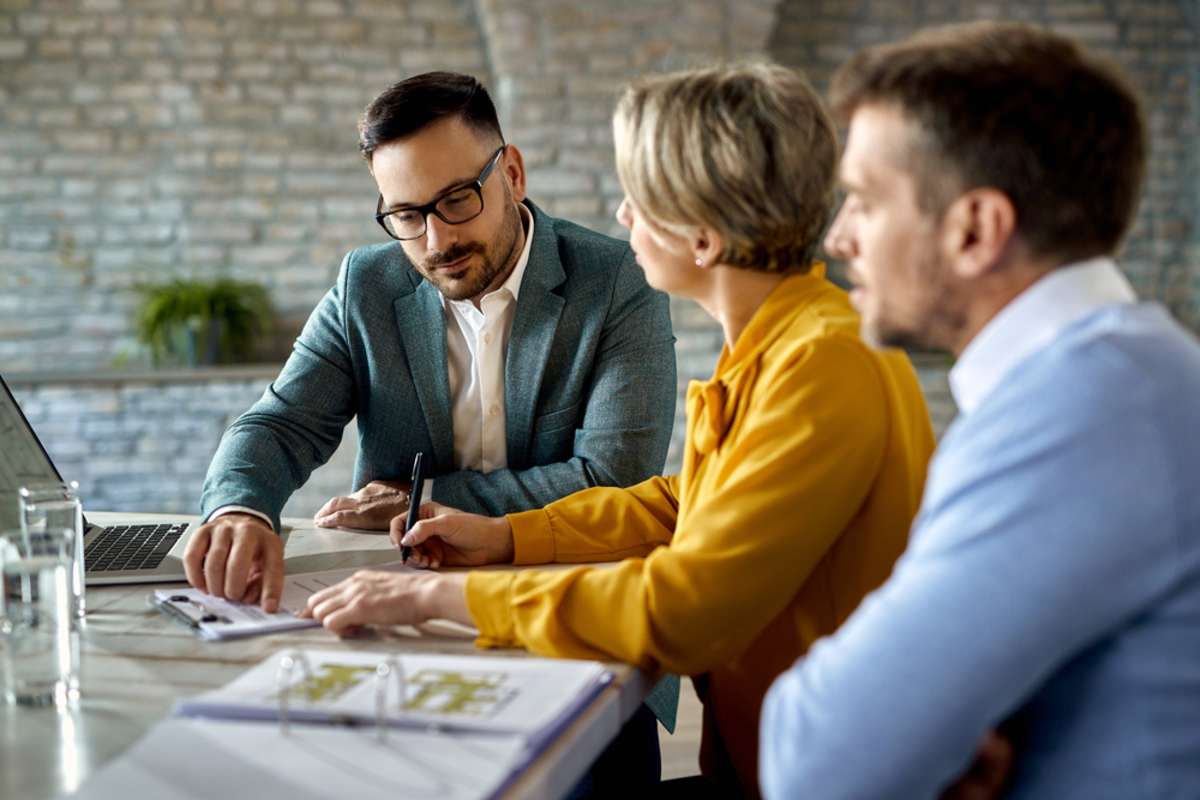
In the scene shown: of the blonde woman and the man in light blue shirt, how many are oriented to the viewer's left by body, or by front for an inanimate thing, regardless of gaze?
2

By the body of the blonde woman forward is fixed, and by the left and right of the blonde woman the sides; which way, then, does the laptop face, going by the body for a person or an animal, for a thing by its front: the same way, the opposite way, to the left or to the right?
the opposite way

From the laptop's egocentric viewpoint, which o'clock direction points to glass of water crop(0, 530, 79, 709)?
The glass of water is roughly at 3 o'clock from the laptop.

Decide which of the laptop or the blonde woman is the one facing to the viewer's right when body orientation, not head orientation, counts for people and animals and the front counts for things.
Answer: the laptop

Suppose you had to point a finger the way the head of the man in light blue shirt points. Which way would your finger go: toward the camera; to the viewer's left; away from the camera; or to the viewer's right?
to the viewer's left

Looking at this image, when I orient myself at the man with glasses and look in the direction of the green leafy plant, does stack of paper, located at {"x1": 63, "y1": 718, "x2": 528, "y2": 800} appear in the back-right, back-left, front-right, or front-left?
back-left

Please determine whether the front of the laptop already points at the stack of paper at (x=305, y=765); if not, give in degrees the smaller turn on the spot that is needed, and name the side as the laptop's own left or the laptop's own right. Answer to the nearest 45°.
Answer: approximately 90° to the laptop's own right

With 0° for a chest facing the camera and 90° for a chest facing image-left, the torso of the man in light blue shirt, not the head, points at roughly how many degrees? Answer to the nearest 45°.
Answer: approximately 90°

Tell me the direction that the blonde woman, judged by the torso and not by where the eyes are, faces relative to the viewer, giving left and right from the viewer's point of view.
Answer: facing to the left of the viewer

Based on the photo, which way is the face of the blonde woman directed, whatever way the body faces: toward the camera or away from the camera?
away from the camera

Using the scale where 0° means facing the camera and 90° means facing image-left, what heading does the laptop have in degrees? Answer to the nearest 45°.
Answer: approximately 270°

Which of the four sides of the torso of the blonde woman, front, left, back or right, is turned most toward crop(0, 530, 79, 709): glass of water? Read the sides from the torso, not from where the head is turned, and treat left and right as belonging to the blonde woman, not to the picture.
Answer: front
